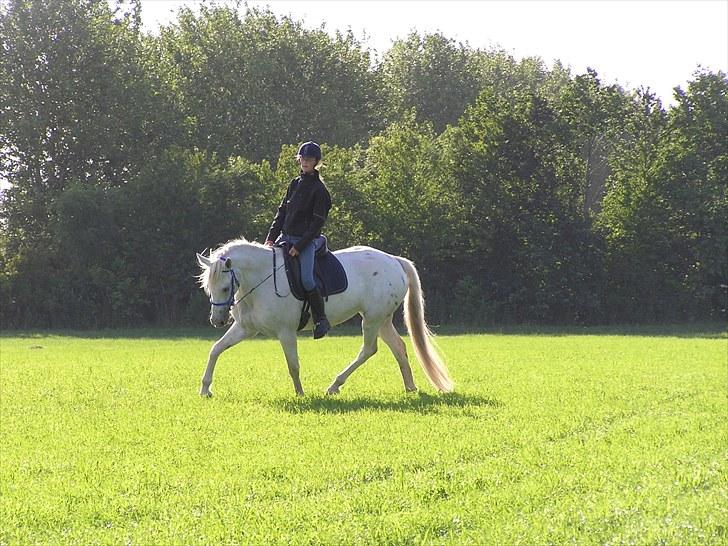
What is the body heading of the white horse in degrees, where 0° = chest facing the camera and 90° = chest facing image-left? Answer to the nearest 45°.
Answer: approximately 90°

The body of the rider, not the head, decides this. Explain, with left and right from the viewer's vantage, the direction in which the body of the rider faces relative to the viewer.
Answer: facing the viewer and to the left of the viewer

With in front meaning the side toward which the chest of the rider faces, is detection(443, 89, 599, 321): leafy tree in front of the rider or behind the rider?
behind

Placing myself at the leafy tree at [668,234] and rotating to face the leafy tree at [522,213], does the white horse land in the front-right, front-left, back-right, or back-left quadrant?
front-left

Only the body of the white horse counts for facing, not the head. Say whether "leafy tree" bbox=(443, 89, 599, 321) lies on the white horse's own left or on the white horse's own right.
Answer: on the white horse's own right

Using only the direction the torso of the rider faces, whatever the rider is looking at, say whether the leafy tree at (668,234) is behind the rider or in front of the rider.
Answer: behind

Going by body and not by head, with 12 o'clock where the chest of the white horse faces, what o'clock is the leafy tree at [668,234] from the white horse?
The leafy tree is roughly at 4 o'clock from the white horse.
